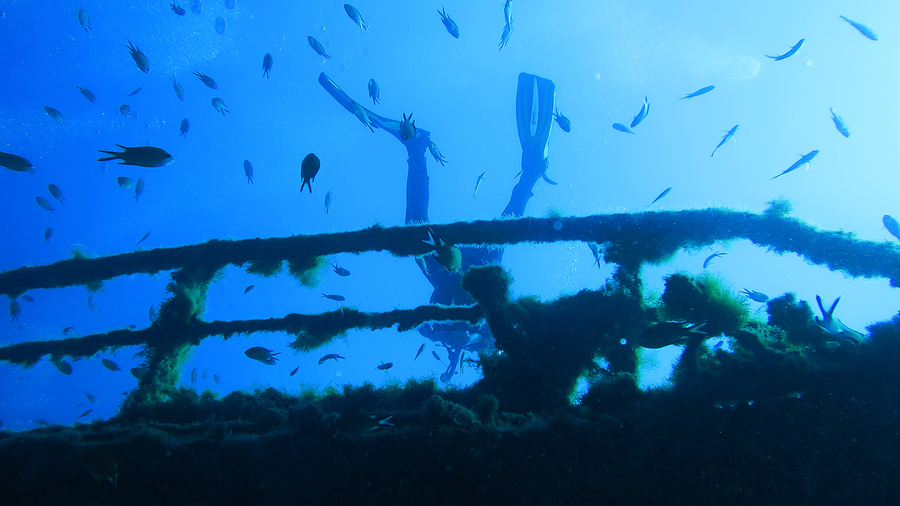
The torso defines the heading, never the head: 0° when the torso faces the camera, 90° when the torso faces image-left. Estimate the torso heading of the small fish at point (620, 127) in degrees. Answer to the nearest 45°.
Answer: approximately 90°

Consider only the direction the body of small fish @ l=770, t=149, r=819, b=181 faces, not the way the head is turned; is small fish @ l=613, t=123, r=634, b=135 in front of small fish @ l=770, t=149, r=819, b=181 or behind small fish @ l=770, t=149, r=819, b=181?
behind

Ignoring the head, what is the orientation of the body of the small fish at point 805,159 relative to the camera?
to the viewer's right

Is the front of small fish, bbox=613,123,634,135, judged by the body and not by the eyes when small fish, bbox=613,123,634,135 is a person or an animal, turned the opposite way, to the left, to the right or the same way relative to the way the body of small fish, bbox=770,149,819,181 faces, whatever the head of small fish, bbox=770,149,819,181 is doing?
the opposite way

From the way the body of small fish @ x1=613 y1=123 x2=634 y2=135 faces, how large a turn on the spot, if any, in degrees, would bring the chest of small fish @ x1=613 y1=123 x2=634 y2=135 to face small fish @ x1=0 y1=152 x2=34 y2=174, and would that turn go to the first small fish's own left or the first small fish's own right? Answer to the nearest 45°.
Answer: approximately 45° to the first small fish's own left

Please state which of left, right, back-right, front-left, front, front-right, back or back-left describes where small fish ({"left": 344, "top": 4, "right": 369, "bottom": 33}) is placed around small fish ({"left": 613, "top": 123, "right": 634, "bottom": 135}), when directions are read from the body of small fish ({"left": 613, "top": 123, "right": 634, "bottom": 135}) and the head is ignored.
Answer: front-left

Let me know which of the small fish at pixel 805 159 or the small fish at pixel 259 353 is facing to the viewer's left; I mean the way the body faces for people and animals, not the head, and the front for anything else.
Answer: the small fish at pixel 259 353

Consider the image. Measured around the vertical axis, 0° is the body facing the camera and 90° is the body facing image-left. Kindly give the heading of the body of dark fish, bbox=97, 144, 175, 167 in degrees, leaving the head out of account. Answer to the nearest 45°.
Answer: approximately 270°
